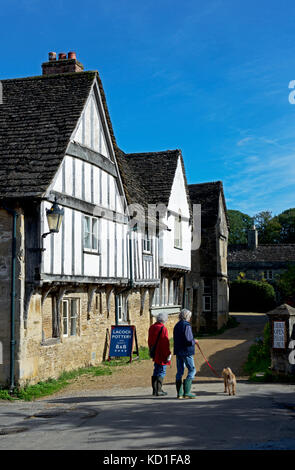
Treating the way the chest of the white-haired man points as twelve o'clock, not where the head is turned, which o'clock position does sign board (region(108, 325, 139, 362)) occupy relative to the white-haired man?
The sign board is roughly at 10 o'clock from the white-haired man.

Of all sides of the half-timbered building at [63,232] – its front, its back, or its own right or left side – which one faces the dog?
front

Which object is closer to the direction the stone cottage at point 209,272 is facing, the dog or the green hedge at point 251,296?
the dog

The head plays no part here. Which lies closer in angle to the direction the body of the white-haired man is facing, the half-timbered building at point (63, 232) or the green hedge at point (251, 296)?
the green hedge

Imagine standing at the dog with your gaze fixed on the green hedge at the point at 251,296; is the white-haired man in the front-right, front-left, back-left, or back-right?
back-left

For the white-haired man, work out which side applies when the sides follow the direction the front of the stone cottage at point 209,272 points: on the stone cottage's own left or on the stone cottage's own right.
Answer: on the stone cottage's own right

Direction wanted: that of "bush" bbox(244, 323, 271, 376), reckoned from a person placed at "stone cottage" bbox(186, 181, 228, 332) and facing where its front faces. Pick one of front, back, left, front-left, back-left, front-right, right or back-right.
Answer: front-right

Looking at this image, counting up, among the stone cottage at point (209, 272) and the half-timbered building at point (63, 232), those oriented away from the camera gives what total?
0

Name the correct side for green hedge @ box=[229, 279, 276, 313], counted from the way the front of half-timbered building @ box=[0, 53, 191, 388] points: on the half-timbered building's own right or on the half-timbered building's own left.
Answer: on the half-timbered building's own left

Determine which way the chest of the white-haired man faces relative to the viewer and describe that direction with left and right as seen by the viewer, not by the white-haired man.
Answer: facing away from the viewer and to the right of the viewer

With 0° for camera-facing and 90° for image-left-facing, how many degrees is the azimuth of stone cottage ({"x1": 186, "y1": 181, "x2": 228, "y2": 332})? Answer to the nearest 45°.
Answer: approximately 315°

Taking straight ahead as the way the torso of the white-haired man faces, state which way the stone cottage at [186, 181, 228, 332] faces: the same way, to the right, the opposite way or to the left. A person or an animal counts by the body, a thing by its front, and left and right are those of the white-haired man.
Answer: to the right

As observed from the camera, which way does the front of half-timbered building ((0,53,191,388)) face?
facing the viewer and to the right of the viewer
